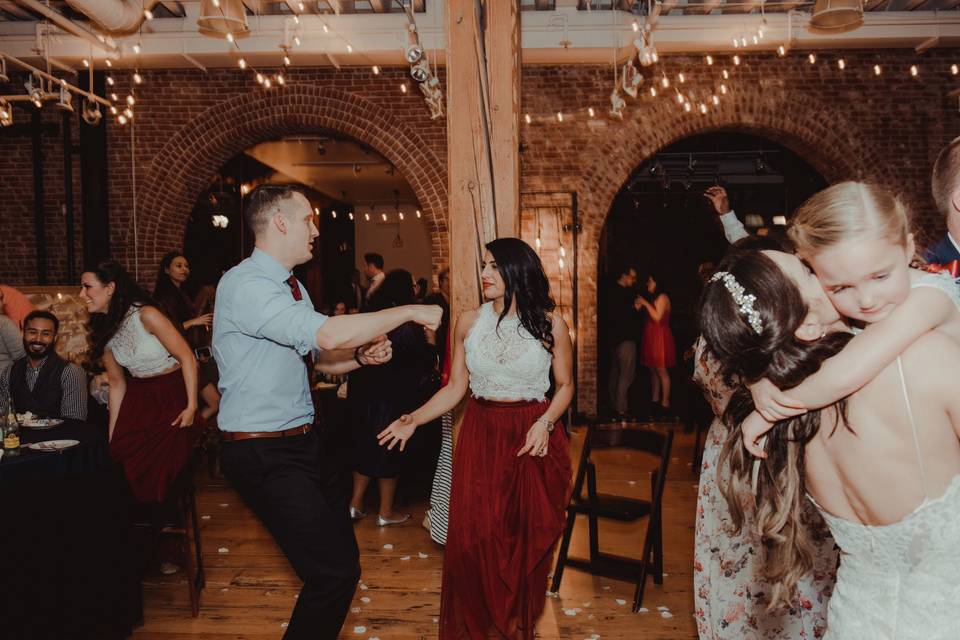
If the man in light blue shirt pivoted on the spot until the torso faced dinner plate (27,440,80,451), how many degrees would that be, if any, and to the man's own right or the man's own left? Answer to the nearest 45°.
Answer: approximately 135° to the man's own left

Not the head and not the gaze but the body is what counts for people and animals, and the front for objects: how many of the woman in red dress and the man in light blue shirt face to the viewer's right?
1

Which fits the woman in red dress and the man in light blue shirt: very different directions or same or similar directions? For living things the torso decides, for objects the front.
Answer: very different directions

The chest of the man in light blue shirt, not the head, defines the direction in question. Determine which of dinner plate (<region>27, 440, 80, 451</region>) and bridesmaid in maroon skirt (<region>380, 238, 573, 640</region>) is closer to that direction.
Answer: the bridesmaid in maroon skirt

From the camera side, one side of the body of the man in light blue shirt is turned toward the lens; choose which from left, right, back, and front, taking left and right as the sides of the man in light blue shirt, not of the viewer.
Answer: right

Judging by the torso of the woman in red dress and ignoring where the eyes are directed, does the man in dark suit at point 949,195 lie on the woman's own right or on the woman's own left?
on the woman's own left

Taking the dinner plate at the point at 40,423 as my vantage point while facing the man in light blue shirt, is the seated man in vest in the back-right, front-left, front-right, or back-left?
back-left

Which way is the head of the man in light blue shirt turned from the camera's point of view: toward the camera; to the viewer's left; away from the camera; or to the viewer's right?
to the viewer's right

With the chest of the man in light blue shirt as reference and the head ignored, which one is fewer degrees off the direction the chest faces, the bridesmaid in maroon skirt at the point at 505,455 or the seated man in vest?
the bridesmaid in maroon skirt
